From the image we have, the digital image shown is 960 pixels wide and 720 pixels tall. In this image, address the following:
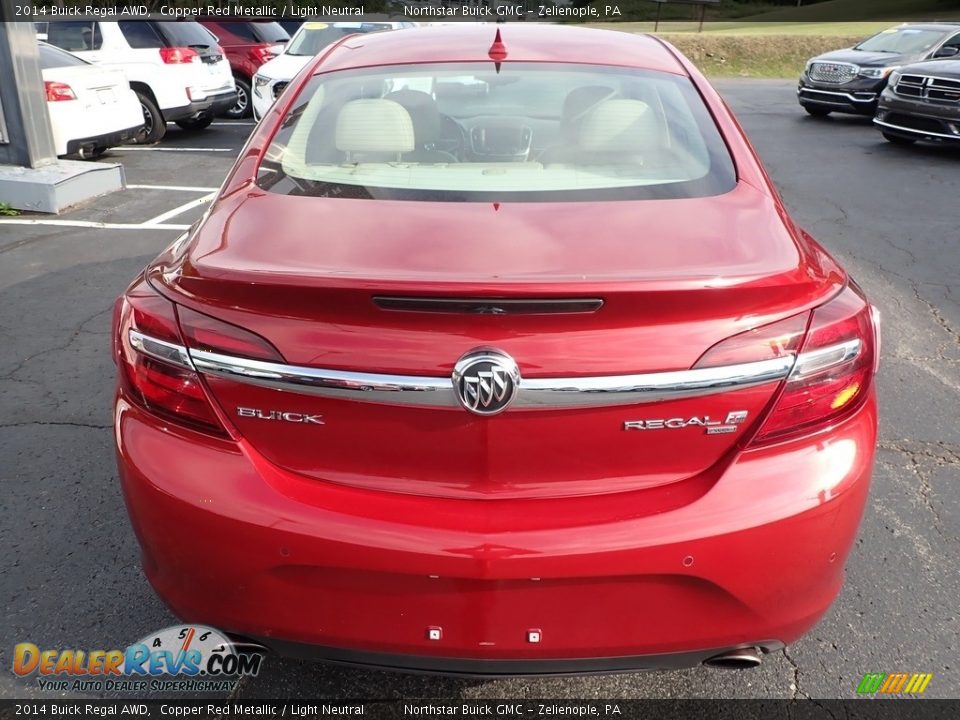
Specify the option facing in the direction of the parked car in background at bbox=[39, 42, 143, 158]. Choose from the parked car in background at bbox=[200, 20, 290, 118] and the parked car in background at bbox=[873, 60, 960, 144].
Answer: the parked car in background at bbox=[873, 60, 960, 144]

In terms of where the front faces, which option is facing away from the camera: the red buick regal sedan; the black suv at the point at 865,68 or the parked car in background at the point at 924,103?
the red buick regal sedan

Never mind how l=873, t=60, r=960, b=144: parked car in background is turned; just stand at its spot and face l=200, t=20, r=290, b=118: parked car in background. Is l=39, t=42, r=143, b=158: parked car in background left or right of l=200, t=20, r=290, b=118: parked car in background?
left

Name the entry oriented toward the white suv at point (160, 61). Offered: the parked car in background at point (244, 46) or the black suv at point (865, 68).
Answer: the black suv

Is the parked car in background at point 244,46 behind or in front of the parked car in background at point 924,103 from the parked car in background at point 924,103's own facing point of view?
in front

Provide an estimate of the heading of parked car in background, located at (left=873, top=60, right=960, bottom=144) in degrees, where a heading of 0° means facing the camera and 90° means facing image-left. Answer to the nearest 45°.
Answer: approximately 45°

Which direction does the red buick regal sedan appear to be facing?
away from the camera

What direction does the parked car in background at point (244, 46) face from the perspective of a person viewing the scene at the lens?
facing away from the viewer and to the left of the viewer

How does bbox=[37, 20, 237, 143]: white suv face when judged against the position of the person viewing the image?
facing away from the viewer and to the left of the viewer
